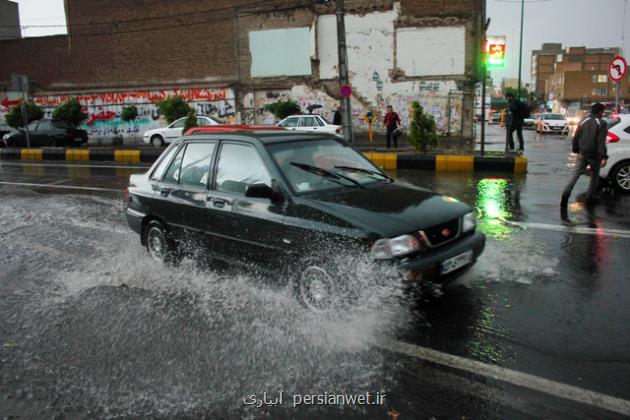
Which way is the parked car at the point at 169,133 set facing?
to the viewer's left

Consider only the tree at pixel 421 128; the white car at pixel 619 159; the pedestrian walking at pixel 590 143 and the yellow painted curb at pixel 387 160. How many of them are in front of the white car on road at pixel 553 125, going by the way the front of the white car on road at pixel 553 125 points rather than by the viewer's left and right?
4

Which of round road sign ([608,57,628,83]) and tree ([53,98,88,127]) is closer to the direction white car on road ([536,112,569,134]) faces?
the round road sign

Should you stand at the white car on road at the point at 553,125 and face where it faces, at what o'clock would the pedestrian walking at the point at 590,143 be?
The pedestrian walking is roughly at 12 o'clock from the white car on road.

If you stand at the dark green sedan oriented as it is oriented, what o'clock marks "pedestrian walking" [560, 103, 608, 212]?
The pedestrian walking is roughly at 9 o'clock from the dark green sedan.

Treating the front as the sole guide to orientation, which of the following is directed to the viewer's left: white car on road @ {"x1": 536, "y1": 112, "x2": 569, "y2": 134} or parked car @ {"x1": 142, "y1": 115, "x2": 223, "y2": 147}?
parked car @ {"x1": 142, "y1": 115, "x2": 223, "y2": 147}

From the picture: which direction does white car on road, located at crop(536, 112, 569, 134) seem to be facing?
toward the camera

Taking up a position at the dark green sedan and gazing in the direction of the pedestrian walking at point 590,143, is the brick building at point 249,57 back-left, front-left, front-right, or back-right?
front-left

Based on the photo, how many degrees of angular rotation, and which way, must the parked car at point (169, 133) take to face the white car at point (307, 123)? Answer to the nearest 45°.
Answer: approximately 135° to its left

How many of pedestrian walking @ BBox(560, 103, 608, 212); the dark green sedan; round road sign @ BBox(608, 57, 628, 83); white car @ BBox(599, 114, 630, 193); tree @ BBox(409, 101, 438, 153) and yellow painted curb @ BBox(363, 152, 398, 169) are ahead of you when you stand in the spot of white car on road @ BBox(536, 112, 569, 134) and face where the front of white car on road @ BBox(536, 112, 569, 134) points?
6

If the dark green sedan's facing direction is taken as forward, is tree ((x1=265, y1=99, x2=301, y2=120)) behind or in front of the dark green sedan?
behind

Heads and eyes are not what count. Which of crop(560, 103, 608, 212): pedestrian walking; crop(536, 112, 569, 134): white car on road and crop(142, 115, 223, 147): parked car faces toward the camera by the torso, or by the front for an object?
crop(536, 112, 569, 134): white car on road
